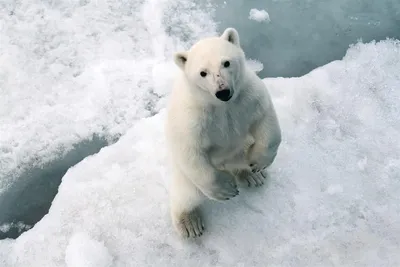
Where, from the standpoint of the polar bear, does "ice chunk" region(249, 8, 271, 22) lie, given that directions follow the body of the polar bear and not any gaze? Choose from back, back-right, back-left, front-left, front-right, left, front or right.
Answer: back-left

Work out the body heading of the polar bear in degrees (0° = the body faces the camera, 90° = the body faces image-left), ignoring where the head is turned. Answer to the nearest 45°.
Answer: approximately 315°
